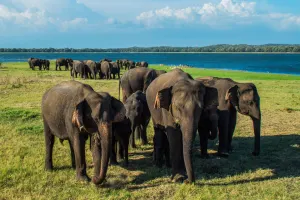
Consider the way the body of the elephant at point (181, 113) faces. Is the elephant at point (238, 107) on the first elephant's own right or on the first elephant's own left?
on the first elephant's own left

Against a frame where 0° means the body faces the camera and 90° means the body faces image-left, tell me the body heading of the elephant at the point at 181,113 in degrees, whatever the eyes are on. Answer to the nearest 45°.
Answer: approximately 315°

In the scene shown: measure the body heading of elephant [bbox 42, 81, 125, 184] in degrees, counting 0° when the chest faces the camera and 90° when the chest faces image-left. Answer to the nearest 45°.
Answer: approximately 315°
